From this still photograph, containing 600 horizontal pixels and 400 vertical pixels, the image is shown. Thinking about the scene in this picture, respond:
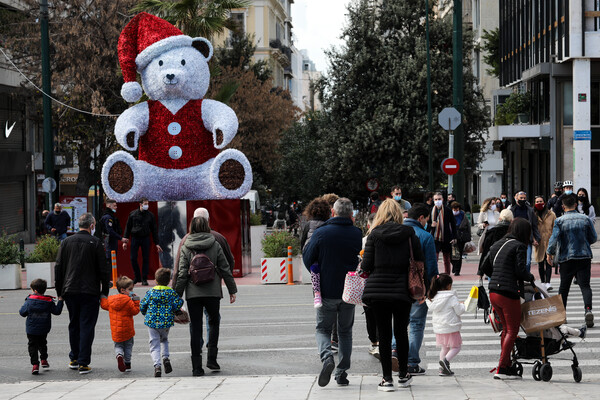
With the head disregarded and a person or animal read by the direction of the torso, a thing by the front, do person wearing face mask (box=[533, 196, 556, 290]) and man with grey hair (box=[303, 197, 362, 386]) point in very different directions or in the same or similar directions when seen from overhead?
very different directions

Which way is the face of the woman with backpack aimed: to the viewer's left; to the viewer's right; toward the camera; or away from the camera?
away from the camera

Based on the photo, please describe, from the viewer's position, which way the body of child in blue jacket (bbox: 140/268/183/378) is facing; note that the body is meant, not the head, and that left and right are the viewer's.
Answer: facing away from the viewer

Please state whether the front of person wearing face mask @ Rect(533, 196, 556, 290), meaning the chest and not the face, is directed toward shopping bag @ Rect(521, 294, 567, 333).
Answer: yes

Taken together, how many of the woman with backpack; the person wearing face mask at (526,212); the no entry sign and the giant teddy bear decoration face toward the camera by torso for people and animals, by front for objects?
3

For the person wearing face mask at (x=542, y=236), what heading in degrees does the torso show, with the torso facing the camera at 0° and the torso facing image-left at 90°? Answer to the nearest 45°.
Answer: approximately 0°

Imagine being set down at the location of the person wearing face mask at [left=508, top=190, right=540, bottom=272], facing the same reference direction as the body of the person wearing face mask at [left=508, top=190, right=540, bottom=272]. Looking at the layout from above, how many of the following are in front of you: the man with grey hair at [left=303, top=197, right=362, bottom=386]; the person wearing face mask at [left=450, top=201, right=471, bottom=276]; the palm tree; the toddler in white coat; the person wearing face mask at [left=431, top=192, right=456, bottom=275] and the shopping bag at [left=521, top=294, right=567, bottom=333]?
3

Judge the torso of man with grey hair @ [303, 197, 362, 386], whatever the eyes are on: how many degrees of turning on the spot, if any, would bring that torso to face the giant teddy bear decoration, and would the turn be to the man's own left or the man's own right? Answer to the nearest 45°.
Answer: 0° — they already face it

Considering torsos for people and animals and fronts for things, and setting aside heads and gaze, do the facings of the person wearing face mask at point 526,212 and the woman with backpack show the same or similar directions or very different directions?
very different directions

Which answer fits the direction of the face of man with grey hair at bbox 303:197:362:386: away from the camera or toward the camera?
away from the camera

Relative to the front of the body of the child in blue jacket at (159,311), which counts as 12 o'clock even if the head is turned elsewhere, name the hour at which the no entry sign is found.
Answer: The no entry sign is roughly at 1 o'clock from the child in blue jacket.

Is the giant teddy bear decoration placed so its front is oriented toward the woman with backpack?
yes

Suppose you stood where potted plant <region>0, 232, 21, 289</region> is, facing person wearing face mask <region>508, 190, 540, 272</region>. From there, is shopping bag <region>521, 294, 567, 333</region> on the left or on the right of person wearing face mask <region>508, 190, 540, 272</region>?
right

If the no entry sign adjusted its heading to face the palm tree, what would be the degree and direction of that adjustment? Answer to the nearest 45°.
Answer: approximately 135° to its right

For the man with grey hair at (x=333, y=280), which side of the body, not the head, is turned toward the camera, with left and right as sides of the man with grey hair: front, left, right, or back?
back

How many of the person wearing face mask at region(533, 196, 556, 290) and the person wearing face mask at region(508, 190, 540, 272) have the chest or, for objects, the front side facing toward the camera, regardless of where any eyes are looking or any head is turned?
2

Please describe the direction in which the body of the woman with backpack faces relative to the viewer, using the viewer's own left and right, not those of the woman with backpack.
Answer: facing away from the viewer
